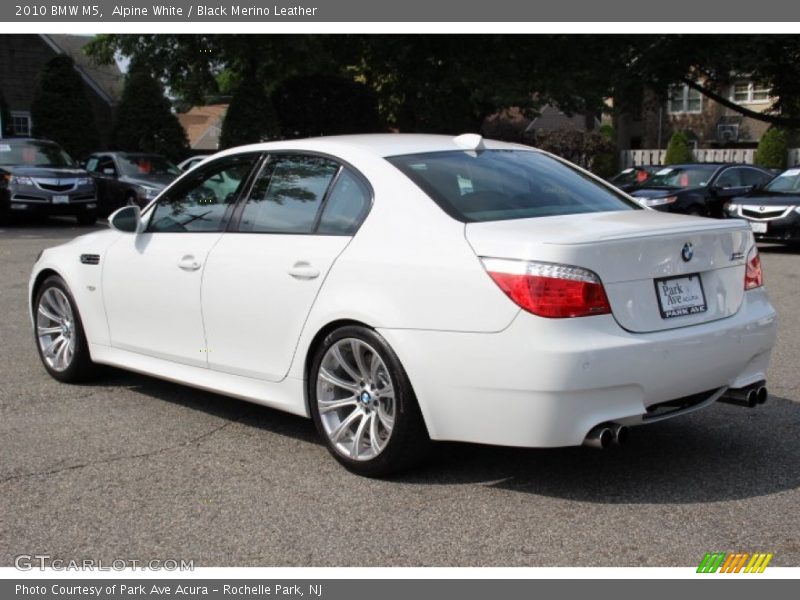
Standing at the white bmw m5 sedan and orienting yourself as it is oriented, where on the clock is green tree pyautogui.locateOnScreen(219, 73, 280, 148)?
The green tree is roughly at 1 o'clock from the white bmw m5 sedan.

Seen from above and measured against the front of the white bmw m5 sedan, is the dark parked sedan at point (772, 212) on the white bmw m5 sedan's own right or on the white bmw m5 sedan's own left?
on the white bmw m5 sedan's own right

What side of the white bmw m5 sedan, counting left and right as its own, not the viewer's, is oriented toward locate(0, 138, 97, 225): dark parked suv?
front

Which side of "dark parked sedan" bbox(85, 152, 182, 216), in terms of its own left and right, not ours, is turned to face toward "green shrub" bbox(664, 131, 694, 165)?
left

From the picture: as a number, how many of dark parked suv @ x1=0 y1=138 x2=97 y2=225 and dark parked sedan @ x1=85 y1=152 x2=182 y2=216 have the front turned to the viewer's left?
0

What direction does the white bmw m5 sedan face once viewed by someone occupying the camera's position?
facing away from the viewer and to the left of the viewer

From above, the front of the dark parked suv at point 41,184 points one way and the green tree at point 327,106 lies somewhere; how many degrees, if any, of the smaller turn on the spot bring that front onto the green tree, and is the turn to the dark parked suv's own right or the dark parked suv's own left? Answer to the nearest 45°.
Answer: approximately 90° to the dark parked suv's own left

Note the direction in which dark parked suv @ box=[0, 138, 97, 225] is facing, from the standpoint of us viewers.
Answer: facing the viewer and to the right of the viewer

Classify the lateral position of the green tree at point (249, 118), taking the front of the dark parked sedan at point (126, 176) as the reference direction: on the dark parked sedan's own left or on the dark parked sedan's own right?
on the dark parked sedan's own left

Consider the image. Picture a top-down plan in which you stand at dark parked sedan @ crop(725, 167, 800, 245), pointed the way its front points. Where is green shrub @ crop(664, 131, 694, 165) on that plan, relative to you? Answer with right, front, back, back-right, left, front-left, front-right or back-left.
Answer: back-right

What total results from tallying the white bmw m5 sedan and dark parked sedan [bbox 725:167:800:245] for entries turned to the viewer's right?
0

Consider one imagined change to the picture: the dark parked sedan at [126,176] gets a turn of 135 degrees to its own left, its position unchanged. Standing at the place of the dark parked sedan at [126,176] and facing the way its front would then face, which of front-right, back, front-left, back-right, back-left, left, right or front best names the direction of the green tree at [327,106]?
front-right

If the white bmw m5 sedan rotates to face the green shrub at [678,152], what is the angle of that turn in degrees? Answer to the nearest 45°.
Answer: approximately 45° to its right
